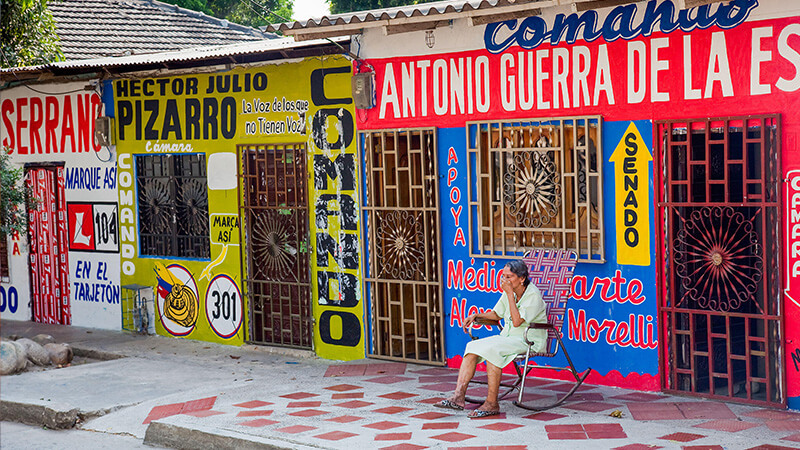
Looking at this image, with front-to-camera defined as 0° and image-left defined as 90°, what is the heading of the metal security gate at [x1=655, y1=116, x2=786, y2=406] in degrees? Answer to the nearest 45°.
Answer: approximately 45°

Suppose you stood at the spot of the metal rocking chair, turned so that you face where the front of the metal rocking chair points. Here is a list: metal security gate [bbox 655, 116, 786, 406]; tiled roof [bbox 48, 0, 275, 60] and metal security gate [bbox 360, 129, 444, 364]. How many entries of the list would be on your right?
2

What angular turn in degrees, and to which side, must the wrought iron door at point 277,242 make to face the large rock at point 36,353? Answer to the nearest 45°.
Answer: approximately 45° to its right

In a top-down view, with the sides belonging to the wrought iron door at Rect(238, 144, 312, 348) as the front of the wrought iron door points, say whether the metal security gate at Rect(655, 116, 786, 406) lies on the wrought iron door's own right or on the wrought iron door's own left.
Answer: on the wrought iron door's own left

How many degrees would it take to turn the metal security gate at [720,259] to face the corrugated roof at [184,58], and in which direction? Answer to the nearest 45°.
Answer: approximately 45° to its right

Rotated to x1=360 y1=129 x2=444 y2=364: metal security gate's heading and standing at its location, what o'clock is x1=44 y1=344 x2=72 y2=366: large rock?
The large rock is roughly at 2 o'clock from the metal security gate.

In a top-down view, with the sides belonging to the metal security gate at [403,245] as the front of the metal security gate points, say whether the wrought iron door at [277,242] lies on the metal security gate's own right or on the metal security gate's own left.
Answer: on the metal security gate's own right

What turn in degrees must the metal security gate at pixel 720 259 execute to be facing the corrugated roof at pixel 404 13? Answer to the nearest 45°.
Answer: approximately 45° to its right
